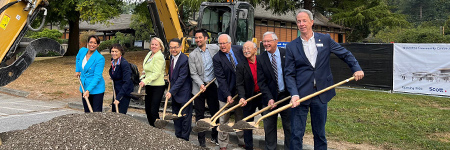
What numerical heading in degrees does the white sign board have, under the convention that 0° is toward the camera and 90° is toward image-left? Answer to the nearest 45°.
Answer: approximately 0°

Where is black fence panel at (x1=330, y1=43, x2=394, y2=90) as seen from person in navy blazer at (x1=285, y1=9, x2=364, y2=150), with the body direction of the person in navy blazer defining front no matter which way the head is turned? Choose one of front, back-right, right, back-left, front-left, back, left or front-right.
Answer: back

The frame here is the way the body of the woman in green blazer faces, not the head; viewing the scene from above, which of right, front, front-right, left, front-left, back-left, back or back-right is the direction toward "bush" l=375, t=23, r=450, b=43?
back

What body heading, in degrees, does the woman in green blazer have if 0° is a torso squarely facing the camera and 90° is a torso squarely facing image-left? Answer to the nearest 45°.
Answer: approximately 45°

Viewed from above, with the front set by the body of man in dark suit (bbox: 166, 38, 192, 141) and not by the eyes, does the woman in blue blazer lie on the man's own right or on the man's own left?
on the man's own right

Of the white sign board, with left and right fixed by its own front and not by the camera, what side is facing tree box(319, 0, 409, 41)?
back

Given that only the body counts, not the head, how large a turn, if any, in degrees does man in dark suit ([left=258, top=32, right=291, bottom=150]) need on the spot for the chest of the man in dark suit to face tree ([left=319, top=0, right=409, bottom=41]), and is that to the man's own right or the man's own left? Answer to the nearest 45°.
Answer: approximately 180°

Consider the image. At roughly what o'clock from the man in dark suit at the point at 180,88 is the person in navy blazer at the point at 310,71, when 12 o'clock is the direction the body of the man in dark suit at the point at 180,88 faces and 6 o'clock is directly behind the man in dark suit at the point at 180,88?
the person in navy blazer at the point at 310,71 is roughly at 9 o'clock from the man in dark suit at the point at 180,88.

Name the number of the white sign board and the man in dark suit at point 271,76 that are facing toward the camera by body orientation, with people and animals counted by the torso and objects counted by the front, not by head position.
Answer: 2

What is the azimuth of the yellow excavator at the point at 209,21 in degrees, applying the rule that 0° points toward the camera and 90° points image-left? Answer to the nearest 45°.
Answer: approximately 45°
